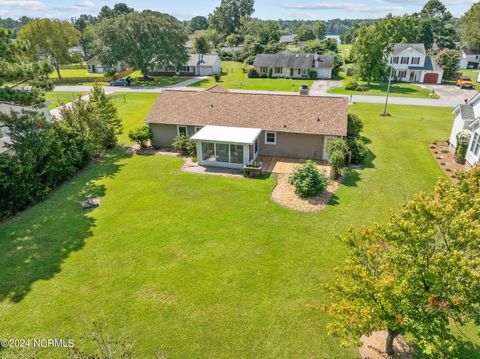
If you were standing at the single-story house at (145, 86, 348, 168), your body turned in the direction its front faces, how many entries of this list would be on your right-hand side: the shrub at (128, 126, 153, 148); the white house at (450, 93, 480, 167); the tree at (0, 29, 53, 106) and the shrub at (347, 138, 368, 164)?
2

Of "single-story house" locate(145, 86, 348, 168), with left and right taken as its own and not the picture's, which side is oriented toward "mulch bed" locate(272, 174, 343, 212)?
back

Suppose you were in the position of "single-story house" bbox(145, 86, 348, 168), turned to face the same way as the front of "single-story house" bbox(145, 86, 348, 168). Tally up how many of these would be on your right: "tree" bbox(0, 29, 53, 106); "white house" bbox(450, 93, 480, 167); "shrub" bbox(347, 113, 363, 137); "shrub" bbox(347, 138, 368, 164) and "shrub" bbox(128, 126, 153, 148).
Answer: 3

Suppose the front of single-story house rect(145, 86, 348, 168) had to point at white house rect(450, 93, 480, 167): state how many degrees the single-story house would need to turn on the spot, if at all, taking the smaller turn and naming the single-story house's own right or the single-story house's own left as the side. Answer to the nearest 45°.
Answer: approximately 90° to the single-story house's own right

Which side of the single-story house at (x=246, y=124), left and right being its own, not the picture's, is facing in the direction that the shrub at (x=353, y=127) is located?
right

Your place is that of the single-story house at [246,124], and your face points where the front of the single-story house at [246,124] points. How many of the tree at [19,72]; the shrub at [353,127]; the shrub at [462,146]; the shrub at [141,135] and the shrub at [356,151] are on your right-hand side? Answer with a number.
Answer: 3

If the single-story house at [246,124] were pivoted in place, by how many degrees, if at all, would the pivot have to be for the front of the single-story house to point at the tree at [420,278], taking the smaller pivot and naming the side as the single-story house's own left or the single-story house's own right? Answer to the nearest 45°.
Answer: approximately 180°

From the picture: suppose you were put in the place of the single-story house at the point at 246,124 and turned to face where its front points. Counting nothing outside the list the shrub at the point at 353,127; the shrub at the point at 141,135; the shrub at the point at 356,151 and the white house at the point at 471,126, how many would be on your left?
1

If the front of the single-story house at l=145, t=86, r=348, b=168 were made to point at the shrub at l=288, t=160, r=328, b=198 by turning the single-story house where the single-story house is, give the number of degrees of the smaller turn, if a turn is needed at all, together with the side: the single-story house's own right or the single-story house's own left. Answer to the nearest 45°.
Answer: approximately 135° to the single-story house's own right

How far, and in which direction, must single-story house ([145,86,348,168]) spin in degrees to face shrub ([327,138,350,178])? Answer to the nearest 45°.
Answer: approximately 135° to its right

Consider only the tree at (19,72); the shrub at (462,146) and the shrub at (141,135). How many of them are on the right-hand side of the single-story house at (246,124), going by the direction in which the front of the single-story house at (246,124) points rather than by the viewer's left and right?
1

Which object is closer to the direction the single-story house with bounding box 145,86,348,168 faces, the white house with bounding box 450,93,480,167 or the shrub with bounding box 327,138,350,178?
the white house

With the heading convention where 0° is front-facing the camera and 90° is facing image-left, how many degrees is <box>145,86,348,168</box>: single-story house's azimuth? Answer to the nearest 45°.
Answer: approximately 180°

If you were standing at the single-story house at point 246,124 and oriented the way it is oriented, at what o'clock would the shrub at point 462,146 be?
The shrub is roughly at 3 o'clock from the single-story house.
